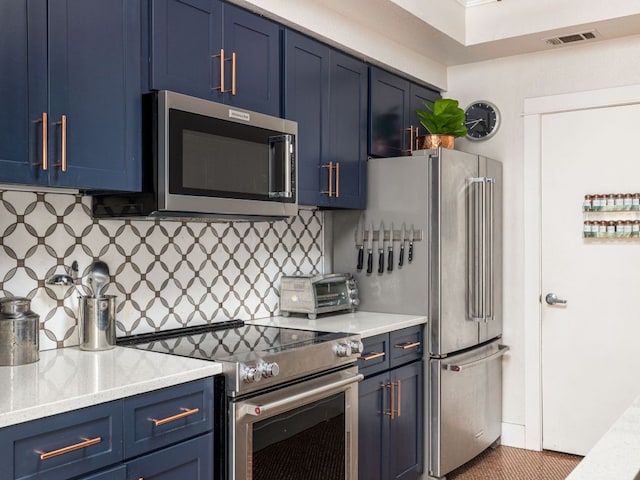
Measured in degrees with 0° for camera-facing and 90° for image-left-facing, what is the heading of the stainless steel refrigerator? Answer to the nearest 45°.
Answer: approximately 315°

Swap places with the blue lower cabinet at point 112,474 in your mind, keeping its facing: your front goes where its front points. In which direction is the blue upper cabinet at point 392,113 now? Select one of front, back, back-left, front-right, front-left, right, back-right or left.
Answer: left

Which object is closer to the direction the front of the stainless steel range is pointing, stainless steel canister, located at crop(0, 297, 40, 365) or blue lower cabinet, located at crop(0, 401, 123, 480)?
the blue lower cabinet

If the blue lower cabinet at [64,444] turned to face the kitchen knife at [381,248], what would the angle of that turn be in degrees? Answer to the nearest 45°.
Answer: approximately 90° to its left

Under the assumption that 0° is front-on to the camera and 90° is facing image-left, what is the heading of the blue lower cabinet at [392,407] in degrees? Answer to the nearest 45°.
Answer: approximately 315°

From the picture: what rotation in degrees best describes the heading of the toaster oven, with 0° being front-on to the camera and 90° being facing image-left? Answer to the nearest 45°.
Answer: approximately 315°

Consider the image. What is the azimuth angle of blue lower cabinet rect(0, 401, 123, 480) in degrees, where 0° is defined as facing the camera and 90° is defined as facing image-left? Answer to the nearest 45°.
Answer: approximately 315°

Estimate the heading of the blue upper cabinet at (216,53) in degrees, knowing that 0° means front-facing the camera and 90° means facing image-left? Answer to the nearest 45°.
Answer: approximately 315°
